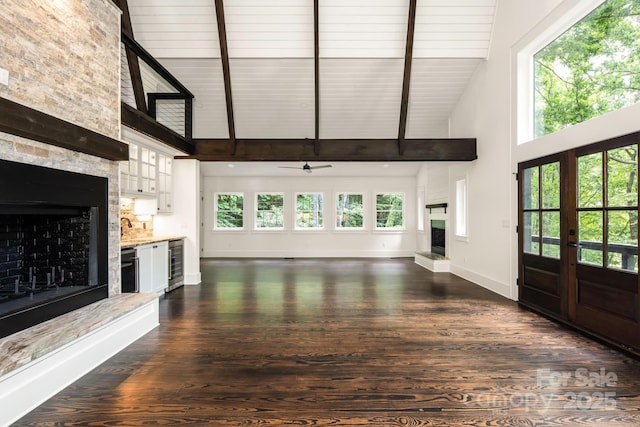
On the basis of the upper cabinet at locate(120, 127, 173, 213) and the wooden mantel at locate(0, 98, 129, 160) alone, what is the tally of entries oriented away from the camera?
0

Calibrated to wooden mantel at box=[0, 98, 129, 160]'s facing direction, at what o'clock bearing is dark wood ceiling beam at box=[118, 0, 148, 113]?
The dark wood ceiling beam is roughly at 8 o'clock from the wooden mantel.

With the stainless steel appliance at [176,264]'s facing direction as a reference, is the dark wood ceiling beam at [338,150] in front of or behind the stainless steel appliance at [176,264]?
in front

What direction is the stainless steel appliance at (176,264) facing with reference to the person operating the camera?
facing the viewer and to the right of the viewer

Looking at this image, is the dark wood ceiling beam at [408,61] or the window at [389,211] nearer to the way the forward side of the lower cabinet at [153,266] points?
the dark wood ceiling beam

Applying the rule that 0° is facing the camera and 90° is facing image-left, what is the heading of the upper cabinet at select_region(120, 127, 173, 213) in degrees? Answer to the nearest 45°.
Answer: approximately 315°

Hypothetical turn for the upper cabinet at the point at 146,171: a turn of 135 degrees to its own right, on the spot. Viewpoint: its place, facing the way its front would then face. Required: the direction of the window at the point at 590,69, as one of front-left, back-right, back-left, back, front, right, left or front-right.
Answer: back-left

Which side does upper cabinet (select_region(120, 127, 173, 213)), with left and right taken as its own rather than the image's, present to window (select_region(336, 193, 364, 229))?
left

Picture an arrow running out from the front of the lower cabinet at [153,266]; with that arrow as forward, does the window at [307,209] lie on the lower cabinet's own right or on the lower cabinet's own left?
on the lower cabinet's own left
